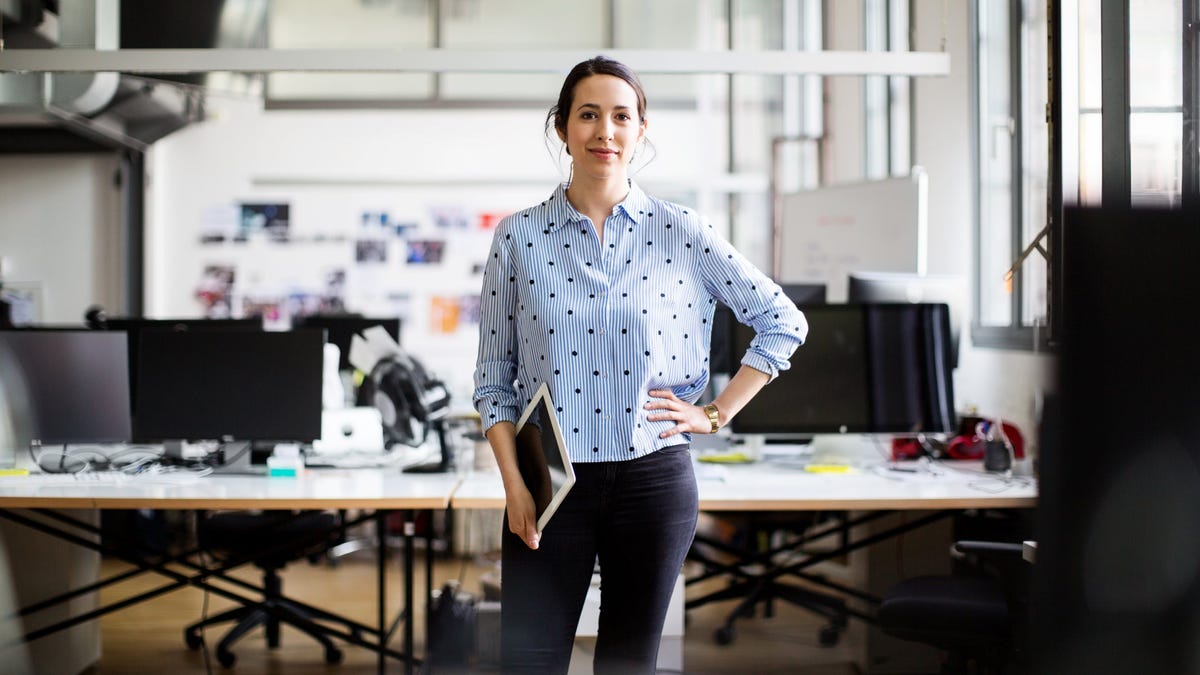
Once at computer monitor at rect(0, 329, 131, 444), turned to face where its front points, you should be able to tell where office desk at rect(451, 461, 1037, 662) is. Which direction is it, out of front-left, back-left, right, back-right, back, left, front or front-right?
front-left

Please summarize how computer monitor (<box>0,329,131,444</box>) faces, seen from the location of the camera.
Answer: facing the viewer

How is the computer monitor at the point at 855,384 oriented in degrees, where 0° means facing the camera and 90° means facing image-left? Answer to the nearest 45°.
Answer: approximately 0°

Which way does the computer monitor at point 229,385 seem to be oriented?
toward the camera

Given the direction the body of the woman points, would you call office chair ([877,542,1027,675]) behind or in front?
behind

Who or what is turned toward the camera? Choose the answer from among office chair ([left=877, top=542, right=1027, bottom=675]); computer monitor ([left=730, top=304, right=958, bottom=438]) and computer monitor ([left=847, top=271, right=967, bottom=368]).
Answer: computer monitor ([left=730, top=304, right=958, bottom=438])

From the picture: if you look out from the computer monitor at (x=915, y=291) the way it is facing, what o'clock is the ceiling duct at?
The ceiling duct is roughly at 9 o'clock from the computer monitor.

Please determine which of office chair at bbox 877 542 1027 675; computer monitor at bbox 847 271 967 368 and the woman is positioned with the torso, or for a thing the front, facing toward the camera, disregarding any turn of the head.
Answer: the woman

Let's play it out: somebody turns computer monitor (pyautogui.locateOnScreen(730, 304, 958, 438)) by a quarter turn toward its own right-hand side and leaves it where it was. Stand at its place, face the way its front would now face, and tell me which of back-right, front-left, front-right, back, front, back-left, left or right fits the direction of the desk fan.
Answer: front

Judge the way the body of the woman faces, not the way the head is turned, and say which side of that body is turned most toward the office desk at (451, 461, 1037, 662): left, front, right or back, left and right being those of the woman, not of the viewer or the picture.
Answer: back

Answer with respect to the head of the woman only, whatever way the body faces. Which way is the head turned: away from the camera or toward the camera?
toward the camera
